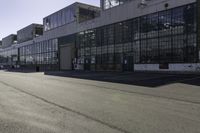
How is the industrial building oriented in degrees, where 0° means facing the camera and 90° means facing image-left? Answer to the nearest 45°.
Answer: approximately 45°
